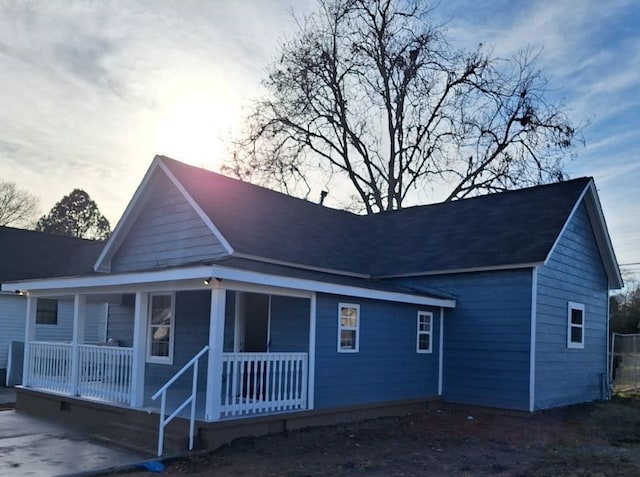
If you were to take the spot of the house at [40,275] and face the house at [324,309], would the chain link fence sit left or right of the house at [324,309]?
left

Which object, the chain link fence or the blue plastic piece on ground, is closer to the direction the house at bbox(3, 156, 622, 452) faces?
the blue plastic piece on ground

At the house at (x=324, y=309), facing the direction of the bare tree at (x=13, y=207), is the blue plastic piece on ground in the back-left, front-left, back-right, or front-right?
back-left

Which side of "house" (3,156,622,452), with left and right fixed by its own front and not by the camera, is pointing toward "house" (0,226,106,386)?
right

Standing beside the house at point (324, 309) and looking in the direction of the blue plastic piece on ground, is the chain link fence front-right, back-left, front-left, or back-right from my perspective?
back-left

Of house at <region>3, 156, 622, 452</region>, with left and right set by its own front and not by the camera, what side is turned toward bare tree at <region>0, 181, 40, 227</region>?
right
